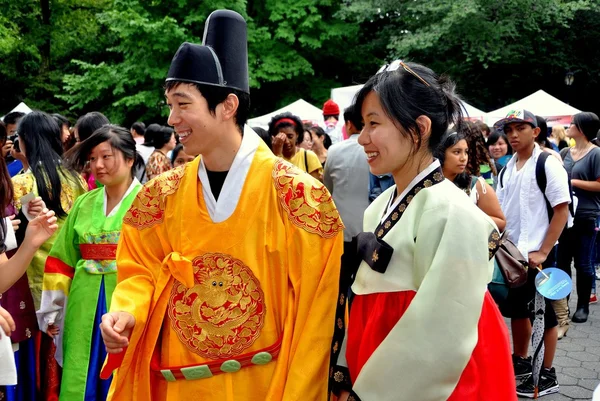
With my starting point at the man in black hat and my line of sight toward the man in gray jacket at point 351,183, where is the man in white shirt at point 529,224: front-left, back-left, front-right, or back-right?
front-right

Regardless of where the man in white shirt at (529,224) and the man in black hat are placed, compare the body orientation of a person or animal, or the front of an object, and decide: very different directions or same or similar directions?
same or similar directions

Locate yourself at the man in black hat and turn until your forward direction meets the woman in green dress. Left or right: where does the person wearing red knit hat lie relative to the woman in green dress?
right

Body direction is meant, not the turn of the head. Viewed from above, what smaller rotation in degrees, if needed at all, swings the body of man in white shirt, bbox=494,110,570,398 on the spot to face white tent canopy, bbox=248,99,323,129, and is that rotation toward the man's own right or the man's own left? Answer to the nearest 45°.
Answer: approximately 90° to the man's own right

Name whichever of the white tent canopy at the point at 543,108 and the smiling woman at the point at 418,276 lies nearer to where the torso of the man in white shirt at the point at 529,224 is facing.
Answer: the smiling woman

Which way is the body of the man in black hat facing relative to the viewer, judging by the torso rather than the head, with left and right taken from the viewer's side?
facing the viewer and to the left of the viewer

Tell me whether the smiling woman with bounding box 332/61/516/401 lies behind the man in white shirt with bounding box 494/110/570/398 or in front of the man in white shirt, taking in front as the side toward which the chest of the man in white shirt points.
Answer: in front

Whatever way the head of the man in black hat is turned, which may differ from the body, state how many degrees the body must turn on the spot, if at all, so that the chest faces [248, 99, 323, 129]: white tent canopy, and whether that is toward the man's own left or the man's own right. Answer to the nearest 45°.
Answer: approximately 135° to the man's own right

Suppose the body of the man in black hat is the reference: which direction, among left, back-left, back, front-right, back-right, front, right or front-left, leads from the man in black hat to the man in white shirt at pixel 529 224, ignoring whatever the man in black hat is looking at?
back

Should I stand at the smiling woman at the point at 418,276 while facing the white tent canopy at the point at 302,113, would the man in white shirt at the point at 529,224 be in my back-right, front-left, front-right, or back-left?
front-right
